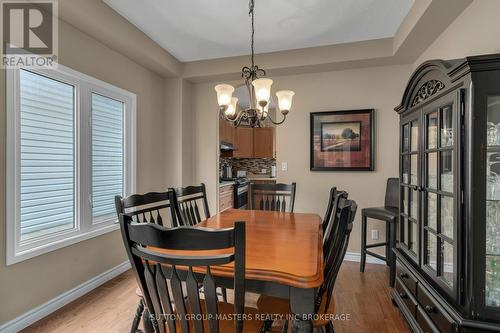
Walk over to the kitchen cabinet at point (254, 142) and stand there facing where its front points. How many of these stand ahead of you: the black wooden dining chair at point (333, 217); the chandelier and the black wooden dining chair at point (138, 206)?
3

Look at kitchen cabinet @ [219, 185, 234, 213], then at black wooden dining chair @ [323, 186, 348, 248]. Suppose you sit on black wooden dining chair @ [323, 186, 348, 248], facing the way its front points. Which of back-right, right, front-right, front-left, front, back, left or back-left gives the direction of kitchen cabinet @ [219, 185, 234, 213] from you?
front-right

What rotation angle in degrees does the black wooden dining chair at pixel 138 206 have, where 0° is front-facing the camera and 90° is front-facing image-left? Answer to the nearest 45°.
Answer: approximately 315°

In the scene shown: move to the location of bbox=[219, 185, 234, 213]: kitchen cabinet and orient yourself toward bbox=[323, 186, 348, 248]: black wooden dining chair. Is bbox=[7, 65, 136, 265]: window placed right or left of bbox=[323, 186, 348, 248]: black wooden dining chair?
right

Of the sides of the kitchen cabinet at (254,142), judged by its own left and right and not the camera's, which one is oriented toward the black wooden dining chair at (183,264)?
front

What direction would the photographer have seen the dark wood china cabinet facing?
facing the viewer and to the left of the viewer

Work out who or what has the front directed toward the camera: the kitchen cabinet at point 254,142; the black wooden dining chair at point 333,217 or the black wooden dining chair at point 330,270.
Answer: the kitchen cabinet

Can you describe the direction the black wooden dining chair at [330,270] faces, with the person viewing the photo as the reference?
facing to the left of the viewer

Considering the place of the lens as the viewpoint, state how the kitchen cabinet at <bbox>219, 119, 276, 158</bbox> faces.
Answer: facing the viewer

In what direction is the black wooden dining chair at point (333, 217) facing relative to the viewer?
to the viewer's left

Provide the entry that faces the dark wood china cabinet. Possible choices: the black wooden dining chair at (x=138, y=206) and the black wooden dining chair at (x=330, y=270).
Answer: the black wooden dining chair at (x=138, y=206)
